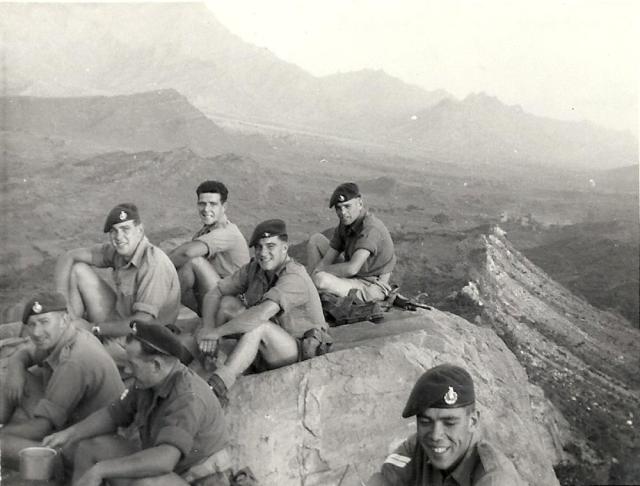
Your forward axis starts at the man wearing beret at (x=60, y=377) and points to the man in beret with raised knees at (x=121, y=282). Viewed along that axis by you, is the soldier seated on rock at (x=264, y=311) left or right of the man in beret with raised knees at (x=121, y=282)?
right

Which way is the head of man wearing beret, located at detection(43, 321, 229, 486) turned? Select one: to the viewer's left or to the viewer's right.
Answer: to the viewer's left

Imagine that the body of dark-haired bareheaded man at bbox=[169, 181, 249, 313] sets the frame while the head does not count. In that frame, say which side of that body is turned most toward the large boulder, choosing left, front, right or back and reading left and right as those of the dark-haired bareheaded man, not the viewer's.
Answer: left

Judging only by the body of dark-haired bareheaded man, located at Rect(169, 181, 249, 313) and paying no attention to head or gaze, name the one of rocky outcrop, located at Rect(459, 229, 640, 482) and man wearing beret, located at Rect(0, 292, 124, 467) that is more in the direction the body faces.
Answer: the man wearing beret

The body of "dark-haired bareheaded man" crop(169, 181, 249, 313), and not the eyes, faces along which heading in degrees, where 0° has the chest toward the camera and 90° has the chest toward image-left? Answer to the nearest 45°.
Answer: approximately 45°

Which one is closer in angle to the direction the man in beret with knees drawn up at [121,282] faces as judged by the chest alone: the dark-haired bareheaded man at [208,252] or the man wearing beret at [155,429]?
the man wearing beret

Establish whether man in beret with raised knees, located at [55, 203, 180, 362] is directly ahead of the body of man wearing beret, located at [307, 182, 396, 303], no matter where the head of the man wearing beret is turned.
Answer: yes

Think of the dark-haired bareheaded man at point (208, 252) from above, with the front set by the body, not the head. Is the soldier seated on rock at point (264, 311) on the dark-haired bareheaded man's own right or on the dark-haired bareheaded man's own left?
on the dark-haired bareheaded man's own left

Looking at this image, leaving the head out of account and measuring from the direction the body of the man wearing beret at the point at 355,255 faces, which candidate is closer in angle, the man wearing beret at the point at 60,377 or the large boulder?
the man wearing beret
